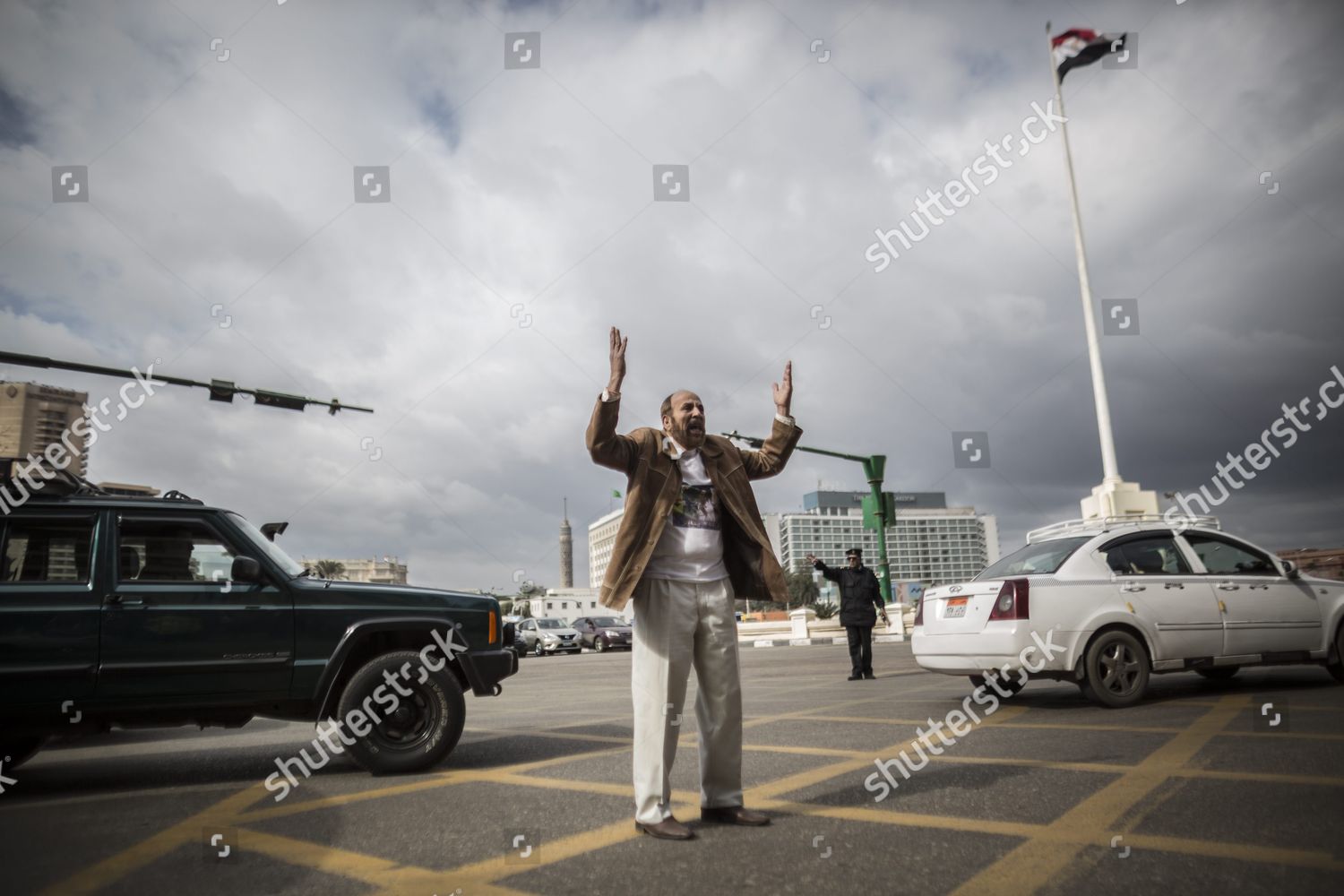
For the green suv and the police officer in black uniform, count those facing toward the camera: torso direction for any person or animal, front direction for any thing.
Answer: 1

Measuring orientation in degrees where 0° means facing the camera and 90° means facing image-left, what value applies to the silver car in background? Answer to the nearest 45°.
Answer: approximately 315°

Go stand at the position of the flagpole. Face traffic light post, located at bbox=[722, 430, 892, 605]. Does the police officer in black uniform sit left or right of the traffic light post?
left

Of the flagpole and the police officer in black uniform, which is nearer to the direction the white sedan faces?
the flagpole

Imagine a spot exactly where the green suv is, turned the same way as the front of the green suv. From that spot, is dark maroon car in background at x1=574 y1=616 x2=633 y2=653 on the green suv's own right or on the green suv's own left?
on the green suv's own left

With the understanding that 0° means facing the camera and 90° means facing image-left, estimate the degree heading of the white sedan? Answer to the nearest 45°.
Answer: approximately 225°

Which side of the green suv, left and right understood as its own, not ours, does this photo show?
right
